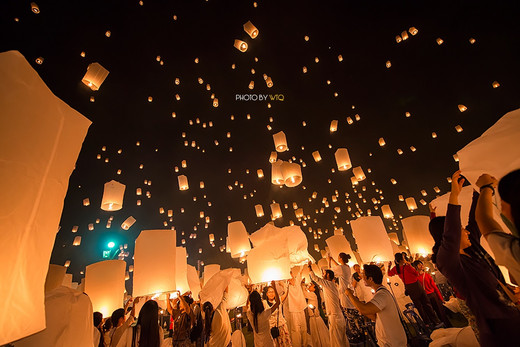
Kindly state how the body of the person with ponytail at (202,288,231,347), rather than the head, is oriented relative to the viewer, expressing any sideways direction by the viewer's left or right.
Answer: facing away from the viewer and to the right of the viewer

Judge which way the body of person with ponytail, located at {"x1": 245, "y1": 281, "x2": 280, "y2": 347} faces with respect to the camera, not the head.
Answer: away from the camera

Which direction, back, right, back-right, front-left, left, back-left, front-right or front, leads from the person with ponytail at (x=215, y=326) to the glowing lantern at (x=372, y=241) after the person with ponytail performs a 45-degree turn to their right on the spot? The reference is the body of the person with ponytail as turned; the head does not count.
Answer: front

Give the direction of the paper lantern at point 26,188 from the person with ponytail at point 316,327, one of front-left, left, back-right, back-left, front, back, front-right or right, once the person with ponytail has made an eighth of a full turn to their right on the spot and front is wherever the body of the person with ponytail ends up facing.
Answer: back-left

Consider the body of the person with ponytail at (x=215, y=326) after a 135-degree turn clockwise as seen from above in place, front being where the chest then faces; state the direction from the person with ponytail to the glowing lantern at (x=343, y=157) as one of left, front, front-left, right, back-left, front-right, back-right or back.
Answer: left

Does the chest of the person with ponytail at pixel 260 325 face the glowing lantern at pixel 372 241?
no
